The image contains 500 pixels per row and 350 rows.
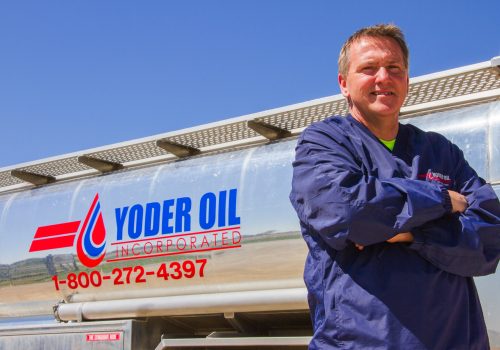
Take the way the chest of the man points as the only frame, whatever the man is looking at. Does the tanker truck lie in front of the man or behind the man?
behind
